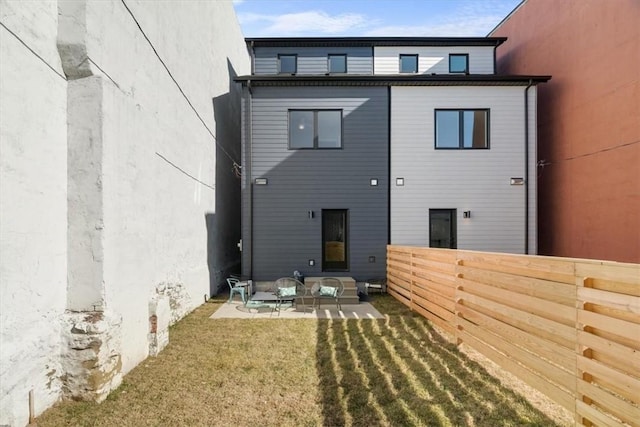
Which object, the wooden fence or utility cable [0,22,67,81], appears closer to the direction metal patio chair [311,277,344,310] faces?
the utility cable

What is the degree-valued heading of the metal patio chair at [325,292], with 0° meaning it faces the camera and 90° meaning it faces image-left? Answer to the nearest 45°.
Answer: approximately 45°

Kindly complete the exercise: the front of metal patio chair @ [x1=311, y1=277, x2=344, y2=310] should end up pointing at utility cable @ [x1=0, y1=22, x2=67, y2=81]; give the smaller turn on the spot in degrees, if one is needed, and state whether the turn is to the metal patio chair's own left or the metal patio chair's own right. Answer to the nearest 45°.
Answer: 0° — it already faces it

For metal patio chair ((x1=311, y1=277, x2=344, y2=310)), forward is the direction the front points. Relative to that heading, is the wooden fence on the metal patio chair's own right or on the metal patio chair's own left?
on the metal patio chair's own left

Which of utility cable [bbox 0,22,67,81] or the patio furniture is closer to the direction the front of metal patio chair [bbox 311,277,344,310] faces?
the utility cable

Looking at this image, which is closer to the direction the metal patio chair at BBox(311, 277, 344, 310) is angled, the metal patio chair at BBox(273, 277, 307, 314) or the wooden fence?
the metal patio chair
